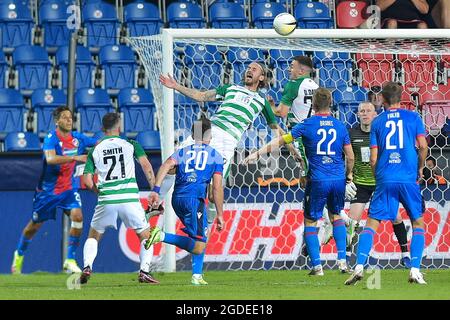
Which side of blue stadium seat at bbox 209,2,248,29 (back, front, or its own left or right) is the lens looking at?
front

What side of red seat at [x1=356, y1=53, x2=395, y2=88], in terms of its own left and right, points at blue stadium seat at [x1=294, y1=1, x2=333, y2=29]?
back

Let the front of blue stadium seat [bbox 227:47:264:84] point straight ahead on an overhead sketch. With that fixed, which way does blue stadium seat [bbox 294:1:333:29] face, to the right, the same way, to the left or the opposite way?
the same way

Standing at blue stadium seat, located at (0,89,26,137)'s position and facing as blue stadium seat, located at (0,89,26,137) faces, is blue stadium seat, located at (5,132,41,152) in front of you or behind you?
in front

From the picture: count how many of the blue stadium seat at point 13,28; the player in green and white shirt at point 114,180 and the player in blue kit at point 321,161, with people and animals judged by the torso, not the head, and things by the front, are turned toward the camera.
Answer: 1

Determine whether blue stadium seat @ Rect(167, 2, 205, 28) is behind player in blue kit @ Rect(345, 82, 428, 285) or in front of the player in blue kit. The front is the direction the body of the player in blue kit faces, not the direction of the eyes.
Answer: in front

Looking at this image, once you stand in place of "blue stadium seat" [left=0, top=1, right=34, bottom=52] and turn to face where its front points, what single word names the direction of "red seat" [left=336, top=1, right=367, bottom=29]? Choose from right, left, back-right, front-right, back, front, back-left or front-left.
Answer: left

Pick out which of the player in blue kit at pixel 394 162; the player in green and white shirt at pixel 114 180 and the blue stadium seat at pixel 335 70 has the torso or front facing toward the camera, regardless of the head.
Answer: the blue stadium seat

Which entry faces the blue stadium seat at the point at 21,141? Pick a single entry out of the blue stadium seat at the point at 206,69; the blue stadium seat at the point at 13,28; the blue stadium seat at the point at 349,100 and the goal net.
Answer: the blue stadium seat at the point at 13,28

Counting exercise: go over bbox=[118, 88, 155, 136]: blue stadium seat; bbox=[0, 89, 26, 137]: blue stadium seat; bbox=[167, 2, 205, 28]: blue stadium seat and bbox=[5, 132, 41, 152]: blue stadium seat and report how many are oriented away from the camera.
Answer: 0

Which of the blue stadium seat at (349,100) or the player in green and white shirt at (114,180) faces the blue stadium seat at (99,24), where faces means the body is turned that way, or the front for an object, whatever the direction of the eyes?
the player in green and white shirt

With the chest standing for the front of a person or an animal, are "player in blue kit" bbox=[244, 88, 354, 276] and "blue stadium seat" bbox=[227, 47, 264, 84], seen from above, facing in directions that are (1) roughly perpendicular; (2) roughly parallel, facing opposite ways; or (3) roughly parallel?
roughly parallel, facing opposite ways

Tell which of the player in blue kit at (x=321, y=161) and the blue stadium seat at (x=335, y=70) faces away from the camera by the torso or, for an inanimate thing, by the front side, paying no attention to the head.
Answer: the player in blue kit

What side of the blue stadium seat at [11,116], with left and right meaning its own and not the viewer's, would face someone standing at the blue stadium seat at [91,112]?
left

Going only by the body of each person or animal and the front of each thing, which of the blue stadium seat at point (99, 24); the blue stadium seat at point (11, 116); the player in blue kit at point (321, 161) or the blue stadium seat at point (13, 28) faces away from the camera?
the player in blue kit

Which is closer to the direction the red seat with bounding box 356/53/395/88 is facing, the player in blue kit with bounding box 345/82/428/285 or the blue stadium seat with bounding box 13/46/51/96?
the player in blue kit

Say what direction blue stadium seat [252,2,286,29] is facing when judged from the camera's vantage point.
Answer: facing the viewer
